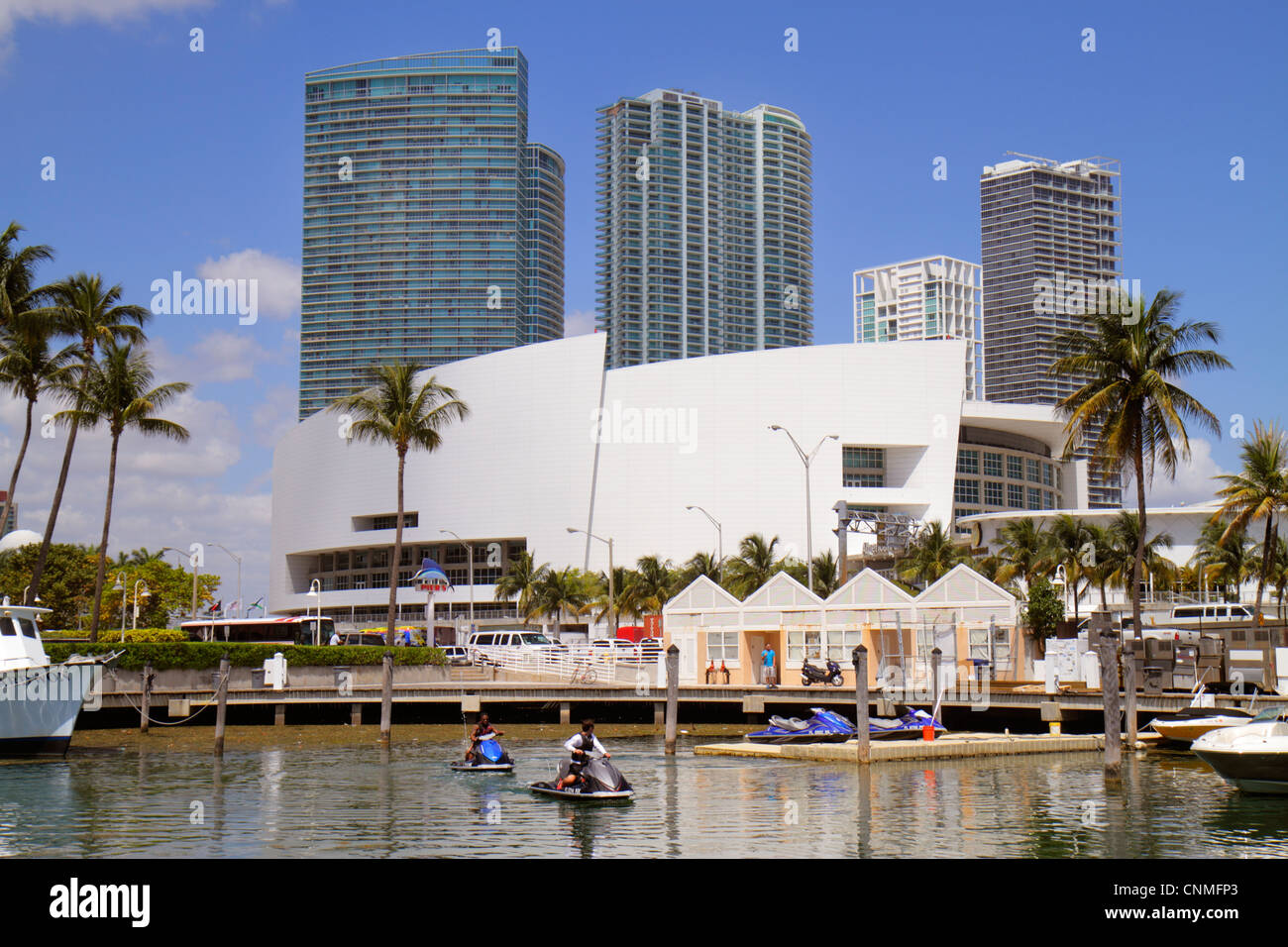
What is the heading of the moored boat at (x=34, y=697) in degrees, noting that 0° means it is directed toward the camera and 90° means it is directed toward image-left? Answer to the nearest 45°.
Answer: approximately 270°

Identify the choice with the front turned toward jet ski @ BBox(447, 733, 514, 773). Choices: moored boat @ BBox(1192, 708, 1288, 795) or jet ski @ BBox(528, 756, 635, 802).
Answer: the moored boat

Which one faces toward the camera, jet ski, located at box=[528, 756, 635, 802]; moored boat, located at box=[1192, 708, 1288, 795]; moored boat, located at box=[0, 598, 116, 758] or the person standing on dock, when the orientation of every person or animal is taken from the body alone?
the person standing on dock

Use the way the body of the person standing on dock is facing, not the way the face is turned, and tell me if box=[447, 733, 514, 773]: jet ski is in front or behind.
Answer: in front

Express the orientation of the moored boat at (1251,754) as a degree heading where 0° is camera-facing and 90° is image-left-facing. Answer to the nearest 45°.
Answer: approximately 90°

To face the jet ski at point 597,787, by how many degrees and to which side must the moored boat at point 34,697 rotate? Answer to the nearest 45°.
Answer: approximately 45° to its right
